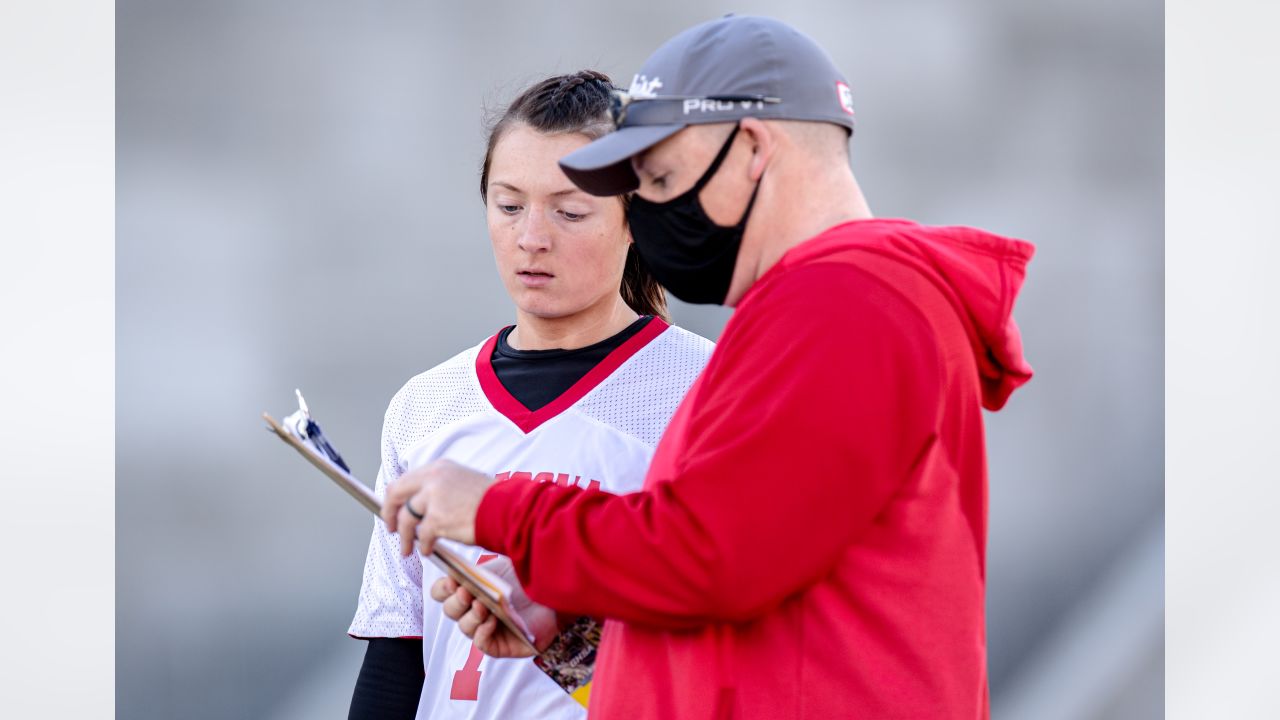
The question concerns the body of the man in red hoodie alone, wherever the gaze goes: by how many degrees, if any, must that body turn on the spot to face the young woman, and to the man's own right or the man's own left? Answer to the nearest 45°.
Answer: approximately 45° to the man's own right

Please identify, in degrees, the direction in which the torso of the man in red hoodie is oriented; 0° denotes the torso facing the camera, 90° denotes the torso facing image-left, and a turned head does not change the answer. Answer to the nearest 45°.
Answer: approximately 90°
